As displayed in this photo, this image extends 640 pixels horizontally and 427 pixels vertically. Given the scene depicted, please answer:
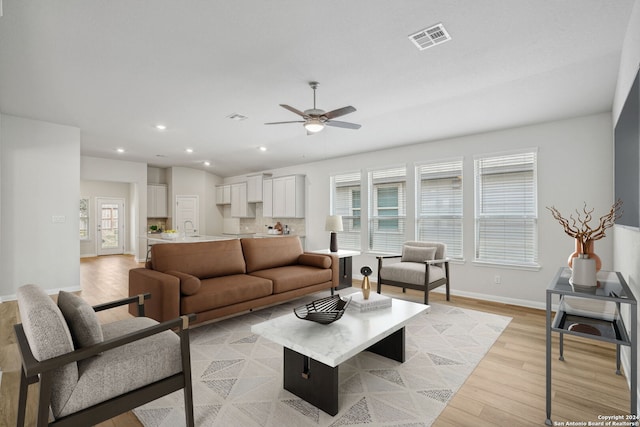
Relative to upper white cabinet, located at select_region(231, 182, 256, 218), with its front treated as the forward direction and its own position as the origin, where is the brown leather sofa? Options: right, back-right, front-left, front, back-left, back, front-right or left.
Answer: front-left

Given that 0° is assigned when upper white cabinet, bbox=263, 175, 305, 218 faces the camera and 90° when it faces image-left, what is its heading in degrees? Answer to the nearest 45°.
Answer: approximately 45°

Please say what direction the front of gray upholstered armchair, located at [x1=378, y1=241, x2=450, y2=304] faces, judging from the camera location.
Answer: facing the viewer and to the left of the viewer

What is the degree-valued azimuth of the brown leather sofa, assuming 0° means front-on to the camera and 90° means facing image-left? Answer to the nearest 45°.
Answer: approximately 315°

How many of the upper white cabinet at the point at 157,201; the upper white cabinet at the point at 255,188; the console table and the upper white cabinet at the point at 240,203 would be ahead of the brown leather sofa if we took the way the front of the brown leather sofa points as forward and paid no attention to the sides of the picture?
1

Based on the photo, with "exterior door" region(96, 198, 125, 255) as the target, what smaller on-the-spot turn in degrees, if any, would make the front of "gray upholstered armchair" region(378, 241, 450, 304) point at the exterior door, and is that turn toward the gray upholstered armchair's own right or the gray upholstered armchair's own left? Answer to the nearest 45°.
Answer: approximately 45° to the gray upholstered armchair's own right

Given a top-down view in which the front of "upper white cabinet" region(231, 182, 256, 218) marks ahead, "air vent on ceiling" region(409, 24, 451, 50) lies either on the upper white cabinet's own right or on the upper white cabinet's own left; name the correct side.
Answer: on the upper white cabinet's own left

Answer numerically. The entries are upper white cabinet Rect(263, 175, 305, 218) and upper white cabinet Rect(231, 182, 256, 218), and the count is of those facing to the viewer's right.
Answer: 0

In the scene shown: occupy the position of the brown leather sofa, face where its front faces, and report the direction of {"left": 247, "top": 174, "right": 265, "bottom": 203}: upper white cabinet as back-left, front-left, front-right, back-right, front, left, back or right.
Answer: back-left

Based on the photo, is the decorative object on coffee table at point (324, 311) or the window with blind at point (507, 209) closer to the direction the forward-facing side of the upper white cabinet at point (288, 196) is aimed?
the decorative object on coffee table

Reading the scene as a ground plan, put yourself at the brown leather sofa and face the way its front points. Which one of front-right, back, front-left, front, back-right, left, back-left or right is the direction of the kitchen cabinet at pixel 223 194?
back-left

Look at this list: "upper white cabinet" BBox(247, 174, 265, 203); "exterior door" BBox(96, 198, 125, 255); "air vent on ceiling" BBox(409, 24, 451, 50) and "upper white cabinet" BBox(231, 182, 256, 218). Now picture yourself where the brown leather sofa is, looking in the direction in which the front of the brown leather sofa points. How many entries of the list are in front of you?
1

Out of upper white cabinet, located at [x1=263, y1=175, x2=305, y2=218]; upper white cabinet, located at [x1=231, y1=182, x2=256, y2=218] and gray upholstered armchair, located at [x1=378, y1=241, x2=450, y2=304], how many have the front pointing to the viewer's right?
0

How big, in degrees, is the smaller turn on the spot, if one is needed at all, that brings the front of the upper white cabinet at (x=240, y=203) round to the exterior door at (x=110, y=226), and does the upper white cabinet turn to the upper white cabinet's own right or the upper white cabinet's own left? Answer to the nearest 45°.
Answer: approximately 90° to the upper white cabinet's own right
